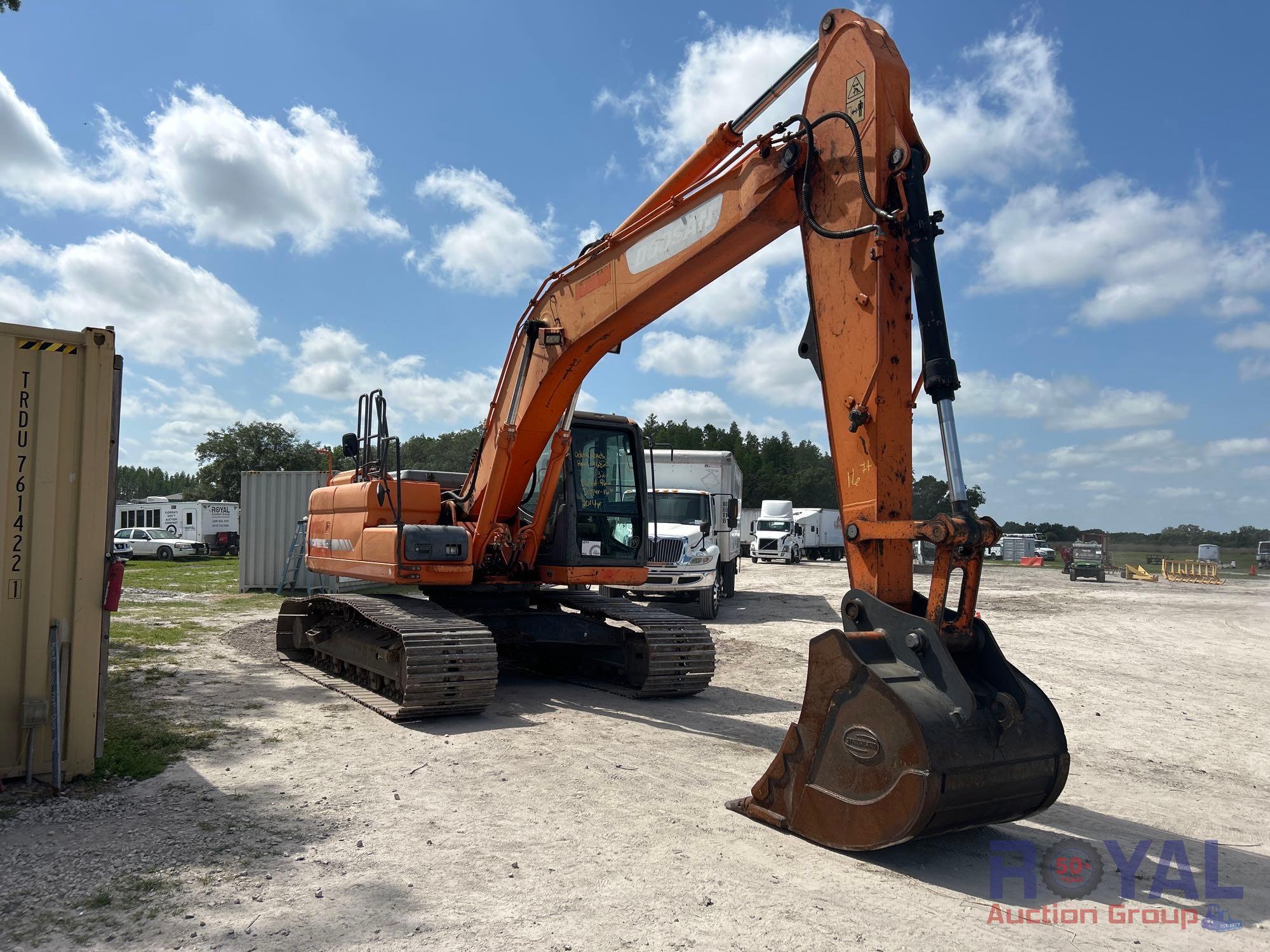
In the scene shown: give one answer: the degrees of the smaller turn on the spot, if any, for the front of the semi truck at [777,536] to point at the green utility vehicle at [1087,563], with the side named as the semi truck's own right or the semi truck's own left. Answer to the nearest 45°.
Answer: approximately 90° to the semi truck's own left

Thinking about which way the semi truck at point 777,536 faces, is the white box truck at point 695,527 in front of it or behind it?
in front

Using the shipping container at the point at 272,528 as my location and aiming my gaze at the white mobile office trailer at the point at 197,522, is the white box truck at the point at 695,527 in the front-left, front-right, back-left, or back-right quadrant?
back-right

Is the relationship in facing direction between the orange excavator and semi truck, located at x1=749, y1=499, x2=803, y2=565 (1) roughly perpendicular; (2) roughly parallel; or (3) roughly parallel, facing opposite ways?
roughly perpendicular

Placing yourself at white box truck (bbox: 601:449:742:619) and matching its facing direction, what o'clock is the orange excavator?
The orange excavator is roughly at 12 o'clock from the white box truck.

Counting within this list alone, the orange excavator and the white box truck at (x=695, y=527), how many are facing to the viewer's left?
0

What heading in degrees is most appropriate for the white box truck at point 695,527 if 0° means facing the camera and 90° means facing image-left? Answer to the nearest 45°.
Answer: approximately 0°

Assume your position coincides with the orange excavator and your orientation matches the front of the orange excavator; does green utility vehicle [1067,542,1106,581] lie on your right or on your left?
on your left

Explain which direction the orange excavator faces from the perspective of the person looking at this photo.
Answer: facing the viewer and to the right of the viewer

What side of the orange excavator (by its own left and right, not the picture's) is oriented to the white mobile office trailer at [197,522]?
back
